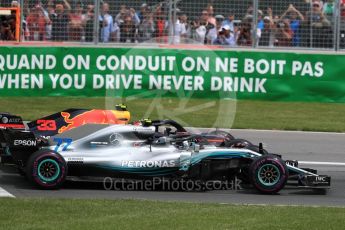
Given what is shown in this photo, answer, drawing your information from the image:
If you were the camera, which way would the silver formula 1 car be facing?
facing to the right of the viewer

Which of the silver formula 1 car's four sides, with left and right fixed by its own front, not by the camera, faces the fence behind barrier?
left
